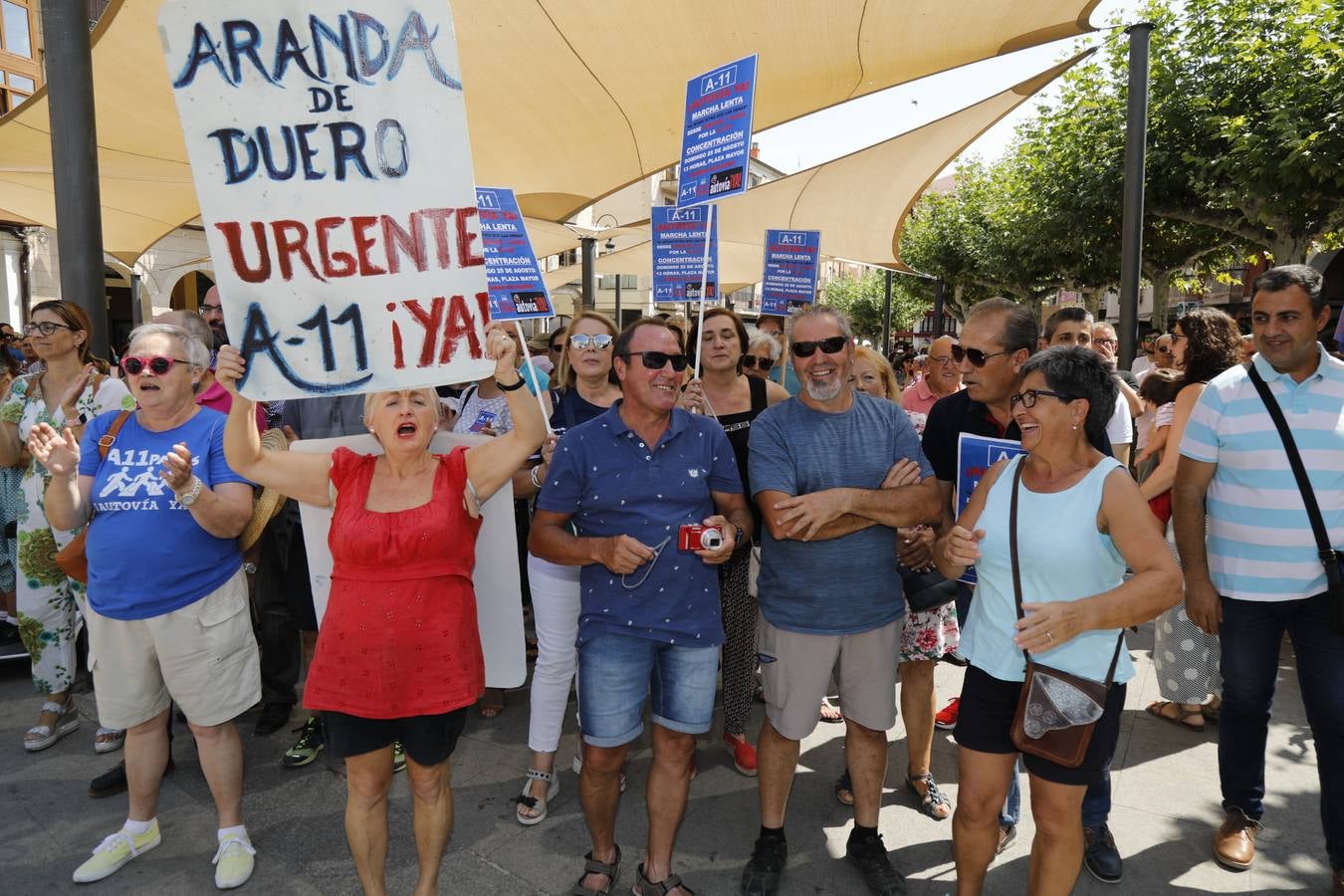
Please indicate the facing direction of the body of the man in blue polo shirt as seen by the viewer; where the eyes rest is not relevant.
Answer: toward the camera

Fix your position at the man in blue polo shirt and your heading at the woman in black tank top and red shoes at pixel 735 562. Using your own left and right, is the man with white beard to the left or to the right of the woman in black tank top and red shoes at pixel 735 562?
right

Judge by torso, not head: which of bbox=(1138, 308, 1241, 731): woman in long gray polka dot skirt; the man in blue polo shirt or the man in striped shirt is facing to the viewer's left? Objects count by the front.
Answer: the woman in long gray polka dot skirt

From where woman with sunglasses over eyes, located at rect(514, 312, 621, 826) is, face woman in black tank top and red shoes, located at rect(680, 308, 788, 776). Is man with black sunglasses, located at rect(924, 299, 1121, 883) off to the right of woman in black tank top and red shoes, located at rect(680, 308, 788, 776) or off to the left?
right

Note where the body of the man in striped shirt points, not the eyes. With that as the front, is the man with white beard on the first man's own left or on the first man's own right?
on the first man's own right

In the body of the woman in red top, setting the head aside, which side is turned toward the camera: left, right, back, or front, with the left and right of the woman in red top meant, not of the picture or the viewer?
front

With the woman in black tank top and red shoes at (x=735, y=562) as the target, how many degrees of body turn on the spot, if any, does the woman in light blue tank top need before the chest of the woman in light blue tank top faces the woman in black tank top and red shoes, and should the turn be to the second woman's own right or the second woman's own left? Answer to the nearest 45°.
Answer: approximately 90° to the second woman's own right

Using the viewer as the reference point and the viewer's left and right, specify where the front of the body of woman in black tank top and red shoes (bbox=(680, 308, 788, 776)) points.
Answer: facing the viewer

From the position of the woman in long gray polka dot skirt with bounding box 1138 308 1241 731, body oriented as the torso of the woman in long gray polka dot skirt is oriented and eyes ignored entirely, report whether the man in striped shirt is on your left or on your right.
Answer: on your left

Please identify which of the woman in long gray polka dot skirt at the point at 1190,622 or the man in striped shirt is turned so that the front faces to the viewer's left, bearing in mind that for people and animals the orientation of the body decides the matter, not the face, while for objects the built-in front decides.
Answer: the woman in long gray polka dot skirt

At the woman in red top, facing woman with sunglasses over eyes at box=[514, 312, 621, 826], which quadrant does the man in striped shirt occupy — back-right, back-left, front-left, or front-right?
front-right

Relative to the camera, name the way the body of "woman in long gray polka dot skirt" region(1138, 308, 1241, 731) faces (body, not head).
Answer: to the viewer's left

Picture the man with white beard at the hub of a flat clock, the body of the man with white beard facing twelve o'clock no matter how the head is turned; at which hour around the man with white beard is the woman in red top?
The woman in red top is roughly at 2 o'clock from the man with white beard.

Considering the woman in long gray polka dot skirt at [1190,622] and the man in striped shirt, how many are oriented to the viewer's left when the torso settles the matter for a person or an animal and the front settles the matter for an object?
1

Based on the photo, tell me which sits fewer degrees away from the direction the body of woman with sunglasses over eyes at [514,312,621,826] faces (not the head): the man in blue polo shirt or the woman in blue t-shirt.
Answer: the man in blue polo shirt
